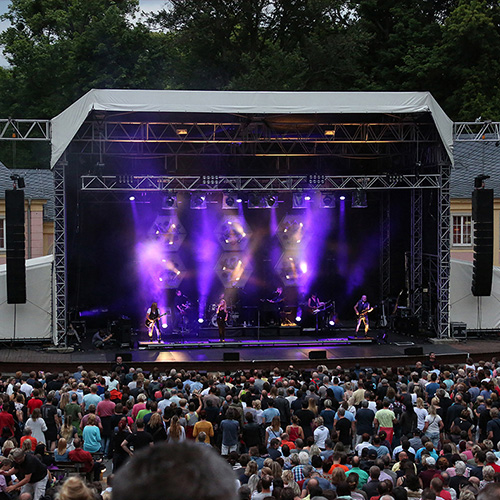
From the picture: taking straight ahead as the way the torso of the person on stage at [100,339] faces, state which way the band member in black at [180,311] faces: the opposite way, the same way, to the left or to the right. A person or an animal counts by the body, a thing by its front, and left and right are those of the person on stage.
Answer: to the right

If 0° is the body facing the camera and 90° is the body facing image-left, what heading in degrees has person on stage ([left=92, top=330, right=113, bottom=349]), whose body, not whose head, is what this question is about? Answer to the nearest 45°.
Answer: approximately 270°

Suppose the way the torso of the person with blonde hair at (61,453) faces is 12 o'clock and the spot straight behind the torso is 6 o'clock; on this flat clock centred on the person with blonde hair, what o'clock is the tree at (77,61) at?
The tree is roughly at 12 o'clock from the person with blonde hair.

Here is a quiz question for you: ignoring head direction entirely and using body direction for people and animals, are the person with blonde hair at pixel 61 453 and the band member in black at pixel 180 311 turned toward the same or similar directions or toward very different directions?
very different directions

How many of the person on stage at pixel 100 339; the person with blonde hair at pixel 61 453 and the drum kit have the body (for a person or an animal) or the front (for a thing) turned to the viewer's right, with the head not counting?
1

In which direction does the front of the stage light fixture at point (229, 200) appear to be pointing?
toward the camera

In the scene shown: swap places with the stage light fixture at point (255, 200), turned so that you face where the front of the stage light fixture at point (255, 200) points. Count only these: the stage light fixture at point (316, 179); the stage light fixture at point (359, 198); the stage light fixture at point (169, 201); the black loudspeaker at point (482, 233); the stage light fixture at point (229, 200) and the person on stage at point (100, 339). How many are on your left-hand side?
3

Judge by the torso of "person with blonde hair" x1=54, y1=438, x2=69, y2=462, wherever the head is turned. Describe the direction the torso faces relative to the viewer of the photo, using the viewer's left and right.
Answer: facing away from the viewer

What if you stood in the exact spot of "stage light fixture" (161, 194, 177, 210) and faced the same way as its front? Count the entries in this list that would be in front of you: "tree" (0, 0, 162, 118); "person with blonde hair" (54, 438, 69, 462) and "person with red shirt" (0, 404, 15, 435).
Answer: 2

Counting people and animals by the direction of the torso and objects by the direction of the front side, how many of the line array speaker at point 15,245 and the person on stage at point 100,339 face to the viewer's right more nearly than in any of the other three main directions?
1

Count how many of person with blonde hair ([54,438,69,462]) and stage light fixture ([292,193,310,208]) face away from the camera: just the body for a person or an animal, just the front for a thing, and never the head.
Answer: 1

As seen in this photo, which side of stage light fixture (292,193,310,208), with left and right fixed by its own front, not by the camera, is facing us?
front

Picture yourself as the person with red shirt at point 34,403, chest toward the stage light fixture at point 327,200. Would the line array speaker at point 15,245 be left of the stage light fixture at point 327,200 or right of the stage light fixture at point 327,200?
left

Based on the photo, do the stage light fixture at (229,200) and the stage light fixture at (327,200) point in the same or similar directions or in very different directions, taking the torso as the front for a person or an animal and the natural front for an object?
same or similar directions

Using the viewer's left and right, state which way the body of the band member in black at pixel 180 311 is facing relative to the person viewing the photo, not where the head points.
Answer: facing the viewer
